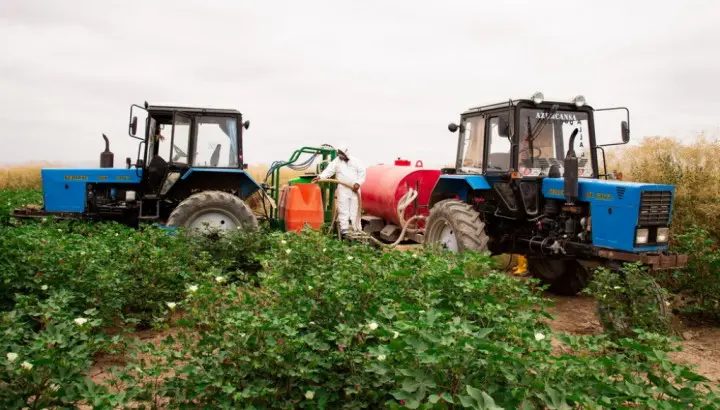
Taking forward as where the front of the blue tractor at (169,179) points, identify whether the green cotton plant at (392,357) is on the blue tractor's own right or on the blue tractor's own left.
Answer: on the blue tractor's own left

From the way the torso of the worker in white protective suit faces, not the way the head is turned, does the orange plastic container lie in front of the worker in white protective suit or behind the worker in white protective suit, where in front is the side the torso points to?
in front

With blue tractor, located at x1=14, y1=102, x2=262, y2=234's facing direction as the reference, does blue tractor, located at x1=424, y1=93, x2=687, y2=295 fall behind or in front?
behind

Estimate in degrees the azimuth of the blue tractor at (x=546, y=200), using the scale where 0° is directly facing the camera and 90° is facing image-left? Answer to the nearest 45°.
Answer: approximately 315°

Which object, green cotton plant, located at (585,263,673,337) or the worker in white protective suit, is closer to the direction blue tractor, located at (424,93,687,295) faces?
the green cotton plant

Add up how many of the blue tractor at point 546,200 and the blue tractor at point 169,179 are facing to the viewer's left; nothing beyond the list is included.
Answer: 1

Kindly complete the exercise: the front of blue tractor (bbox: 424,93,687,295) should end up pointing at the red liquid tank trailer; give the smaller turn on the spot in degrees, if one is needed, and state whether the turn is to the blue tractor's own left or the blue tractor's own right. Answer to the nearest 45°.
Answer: approximately 180°

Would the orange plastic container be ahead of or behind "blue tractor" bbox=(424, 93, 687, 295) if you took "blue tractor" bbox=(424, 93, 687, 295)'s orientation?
behind

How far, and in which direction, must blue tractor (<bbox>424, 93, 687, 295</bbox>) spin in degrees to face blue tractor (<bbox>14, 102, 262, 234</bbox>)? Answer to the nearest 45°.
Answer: approximately 135° to its right

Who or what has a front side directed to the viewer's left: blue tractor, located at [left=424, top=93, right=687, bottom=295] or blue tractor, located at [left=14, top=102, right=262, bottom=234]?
blue tractor, located at [left=14, top=102, right=262, bottom=234]

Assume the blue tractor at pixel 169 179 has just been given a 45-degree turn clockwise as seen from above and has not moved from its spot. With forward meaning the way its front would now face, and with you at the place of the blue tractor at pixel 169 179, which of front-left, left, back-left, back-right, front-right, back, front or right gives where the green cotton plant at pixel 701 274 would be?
back

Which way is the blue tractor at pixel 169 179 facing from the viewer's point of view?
to the viewer's left

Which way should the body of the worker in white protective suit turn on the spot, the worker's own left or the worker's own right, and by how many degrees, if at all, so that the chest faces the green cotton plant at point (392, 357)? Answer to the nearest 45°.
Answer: approximately 45° to the worker's own left

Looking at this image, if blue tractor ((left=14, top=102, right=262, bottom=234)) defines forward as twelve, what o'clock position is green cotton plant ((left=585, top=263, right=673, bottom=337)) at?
The green cotton plant is roughly at 8 o'clock from the blue tractor.
